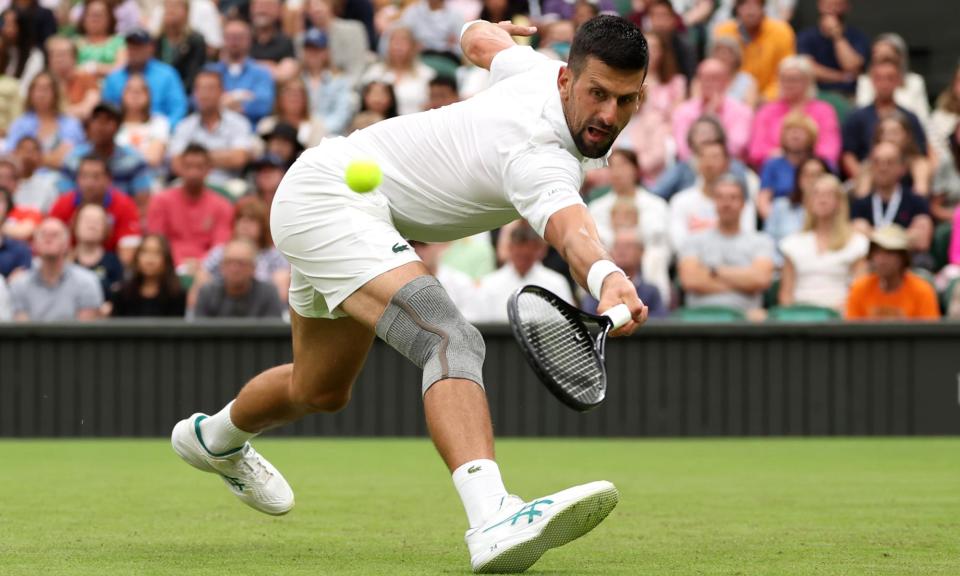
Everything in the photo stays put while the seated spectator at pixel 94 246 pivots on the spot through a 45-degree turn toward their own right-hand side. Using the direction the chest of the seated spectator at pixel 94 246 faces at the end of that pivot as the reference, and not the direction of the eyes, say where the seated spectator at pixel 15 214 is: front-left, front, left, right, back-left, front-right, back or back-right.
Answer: right

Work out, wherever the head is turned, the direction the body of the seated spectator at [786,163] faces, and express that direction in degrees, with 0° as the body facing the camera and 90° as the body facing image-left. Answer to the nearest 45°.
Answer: approximately 0°

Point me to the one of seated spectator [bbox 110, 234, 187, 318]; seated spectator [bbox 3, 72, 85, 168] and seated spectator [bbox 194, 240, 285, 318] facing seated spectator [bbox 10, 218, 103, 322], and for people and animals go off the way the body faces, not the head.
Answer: seated spectator [bbox 3, 72, 85, 168]

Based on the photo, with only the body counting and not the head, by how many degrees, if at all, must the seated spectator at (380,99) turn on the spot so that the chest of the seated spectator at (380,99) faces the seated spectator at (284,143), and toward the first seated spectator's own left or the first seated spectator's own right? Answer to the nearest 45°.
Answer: approximately 90° to the first seated spectator's own right

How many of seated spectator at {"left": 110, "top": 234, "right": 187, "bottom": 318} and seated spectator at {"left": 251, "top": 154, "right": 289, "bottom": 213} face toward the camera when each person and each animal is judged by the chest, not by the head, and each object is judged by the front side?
2

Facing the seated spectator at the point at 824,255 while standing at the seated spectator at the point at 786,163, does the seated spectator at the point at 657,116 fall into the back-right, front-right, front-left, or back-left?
back-right

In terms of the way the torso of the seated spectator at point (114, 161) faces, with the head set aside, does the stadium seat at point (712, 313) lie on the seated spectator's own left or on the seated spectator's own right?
on the seated spectator's own left
